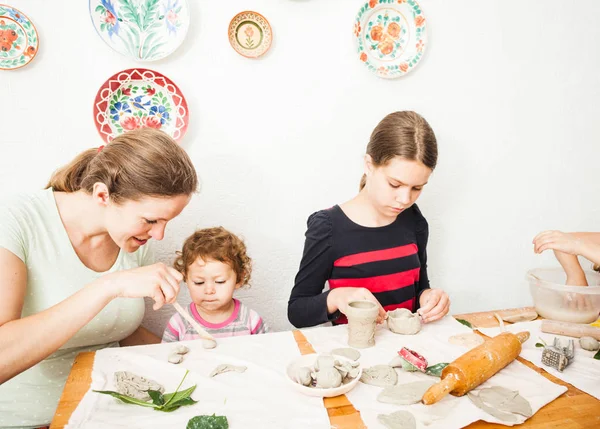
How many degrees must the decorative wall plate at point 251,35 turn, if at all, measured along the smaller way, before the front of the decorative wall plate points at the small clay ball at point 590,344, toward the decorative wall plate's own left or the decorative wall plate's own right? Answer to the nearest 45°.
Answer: approximately 45° to the decorative wall plate's own left

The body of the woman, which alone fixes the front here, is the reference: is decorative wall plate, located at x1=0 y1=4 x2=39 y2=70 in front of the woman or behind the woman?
behind

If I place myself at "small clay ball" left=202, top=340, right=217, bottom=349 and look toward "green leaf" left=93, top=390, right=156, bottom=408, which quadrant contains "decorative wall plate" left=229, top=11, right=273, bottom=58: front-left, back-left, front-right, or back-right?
back-right

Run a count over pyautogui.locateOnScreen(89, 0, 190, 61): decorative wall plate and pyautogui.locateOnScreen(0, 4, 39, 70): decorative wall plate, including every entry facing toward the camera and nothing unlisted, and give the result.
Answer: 2

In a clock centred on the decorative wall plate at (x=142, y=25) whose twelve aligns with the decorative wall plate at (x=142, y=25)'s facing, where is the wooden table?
The wooden table is roughly at 11 o'clock from the decorative wall plate.

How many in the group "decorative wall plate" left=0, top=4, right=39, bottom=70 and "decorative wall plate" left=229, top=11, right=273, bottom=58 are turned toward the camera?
2

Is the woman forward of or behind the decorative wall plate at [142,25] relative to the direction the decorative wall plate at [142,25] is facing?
forward
